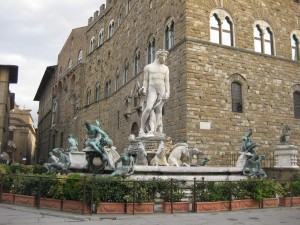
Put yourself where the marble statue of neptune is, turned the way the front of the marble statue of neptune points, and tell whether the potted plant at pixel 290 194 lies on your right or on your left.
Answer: on your left

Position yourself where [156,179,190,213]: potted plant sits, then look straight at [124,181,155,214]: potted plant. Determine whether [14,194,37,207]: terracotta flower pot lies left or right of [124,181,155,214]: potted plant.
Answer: right

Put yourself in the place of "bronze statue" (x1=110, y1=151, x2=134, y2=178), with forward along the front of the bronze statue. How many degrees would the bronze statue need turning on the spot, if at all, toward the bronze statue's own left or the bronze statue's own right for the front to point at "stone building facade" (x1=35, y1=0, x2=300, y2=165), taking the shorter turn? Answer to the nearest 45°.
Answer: approximately 180°

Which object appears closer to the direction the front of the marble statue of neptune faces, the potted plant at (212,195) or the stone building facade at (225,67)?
the potted plant

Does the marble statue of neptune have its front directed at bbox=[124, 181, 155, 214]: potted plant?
yes

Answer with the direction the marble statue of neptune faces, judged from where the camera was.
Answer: facing the viewer

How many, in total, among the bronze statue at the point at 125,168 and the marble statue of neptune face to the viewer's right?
0

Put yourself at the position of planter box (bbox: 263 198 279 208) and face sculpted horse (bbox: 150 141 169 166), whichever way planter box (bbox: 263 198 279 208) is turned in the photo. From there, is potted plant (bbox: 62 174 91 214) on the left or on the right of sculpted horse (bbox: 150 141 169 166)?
left

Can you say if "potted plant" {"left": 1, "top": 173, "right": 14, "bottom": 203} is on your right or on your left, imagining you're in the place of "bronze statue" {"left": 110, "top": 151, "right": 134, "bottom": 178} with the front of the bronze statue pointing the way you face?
on your right

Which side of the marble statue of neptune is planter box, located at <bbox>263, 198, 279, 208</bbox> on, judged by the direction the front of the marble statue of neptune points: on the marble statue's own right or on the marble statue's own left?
on the marble statue's own left

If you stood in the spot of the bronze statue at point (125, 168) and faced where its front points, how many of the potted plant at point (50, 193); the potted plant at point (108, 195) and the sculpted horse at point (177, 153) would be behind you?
1

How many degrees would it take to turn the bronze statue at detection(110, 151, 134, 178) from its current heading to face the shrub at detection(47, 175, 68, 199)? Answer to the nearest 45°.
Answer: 0° — it already faces it

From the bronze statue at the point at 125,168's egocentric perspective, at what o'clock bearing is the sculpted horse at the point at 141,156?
The sculpted horse is roughly at 5 o'clock from the bronze statue.

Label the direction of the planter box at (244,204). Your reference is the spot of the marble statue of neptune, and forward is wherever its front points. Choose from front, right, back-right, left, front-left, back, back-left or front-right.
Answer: front-left

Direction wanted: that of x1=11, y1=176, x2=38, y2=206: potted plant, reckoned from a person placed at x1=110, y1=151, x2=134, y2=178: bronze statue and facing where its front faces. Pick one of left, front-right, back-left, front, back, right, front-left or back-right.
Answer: front-right
